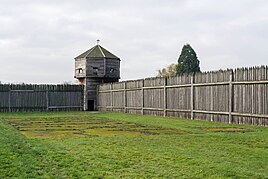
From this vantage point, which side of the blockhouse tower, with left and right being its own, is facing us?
front

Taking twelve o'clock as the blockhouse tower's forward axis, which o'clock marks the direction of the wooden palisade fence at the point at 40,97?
The wooden palisade fence is roughly at 2 o'clock from the blockhouse tower.

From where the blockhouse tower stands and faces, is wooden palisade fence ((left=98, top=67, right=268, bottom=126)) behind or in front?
in front
